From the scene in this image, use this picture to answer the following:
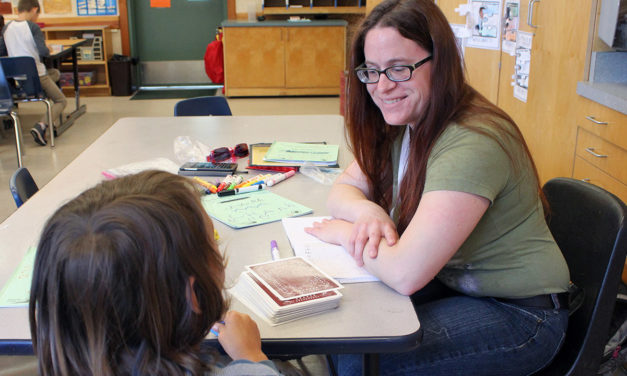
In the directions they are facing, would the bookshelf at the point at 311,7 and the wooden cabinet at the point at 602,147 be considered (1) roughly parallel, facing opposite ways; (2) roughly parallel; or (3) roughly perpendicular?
roughly perpendicular

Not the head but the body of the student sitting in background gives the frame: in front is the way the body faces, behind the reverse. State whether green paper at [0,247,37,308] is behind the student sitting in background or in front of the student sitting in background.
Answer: behind

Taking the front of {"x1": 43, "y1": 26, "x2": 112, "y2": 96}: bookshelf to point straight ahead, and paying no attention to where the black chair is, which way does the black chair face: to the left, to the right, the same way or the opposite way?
to the right

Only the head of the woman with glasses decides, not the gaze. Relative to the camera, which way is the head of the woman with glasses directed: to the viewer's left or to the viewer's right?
to the viewer's left

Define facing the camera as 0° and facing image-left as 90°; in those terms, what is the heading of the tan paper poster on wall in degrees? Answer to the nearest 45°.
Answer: approximately 0°

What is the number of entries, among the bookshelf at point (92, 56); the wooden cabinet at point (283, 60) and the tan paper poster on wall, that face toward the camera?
3

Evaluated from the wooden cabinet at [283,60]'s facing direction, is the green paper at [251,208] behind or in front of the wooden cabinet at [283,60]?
in front

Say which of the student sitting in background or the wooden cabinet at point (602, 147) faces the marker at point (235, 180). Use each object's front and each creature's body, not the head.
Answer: the wooden cabinet

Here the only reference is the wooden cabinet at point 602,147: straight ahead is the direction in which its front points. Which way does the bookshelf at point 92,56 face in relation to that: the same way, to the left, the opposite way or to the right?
to the left

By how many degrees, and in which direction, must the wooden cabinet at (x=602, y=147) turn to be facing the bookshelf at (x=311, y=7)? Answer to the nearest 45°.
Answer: approximately 90° to its right

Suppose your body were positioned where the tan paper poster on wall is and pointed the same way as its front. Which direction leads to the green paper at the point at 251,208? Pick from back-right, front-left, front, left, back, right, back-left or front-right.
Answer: front

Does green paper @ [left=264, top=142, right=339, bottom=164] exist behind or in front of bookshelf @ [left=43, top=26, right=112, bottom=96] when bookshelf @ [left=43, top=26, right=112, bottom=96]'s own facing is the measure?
in front

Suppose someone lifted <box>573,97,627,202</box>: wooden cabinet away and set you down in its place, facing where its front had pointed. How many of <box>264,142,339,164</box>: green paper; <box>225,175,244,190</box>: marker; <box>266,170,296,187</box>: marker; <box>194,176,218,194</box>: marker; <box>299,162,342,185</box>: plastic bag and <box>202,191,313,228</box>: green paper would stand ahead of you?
6

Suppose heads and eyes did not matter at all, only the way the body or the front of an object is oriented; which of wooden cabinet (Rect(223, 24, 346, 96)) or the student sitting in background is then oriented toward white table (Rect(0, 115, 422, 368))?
the wooden cabinet

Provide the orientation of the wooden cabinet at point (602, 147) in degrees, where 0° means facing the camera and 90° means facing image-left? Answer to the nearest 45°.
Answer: approximately 45°

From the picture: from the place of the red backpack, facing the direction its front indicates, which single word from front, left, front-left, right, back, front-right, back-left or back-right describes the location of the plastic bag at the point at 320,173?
left

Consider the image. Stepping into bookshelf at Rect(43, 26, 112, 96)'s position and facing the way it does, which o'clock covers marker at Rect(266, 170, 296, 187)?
The marker is roughly at 12 o'clock from the bookshelf.

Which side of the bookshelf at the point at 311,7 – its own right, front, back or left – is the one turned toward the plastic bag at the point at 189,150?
front

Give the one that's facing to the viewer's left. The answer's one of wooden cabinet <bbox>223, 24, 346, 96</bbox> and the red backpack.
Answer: the red backpack

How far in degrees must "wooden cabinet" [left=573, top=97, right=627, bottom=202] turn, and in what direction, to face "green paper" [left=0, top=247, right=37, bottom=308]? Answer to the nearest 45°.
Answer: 0° — it already faces it
